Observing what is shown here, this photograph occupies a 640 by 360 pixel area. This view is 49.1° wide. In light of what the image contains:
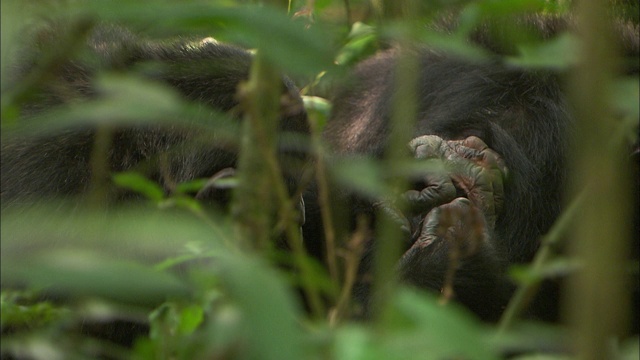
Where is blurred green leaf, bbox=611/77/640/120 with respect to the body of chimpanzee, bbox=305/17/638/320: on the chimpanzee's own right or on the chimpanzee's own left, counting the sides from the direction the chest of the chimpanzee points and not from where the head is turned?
on the chimpanzee's own left
